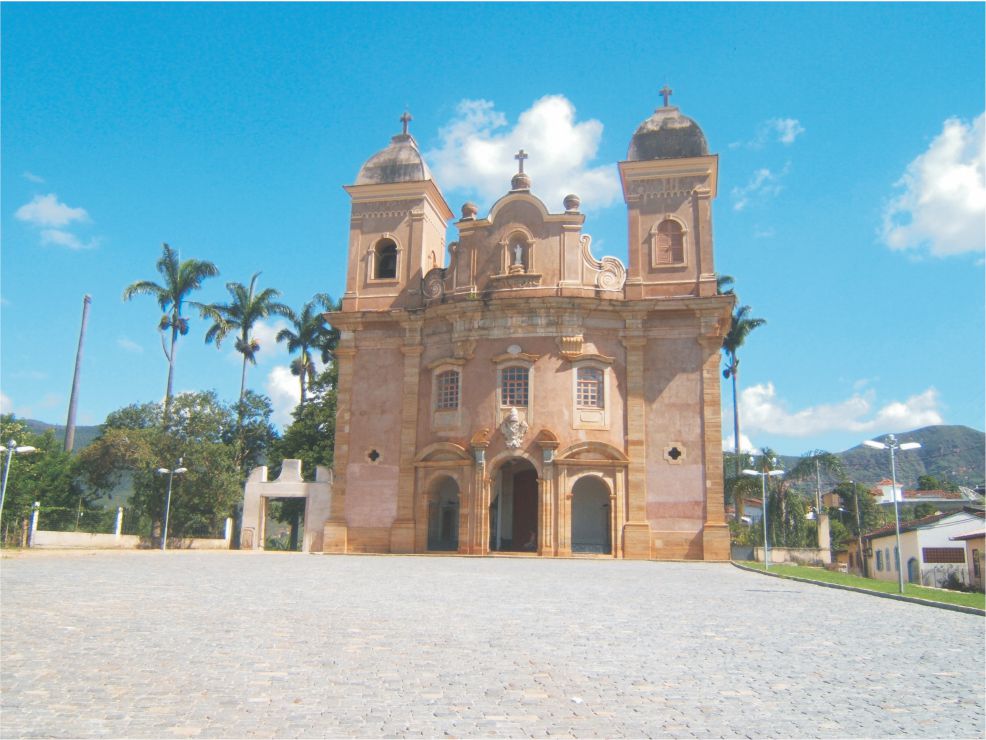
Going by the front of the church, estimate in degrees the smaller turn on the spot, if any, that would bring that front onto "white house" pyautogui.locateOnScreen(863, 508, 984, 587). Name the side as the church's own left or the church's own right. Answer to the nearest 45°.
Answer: approximately 90° to the church's own left

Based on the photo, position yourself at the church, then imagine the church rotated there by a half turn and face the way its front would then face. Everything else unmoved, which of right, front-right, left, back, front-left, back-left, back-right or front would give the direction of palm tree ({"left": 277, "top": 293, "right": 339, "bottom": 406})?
front-left

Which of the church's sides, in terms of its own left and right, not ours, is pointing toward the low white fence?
right

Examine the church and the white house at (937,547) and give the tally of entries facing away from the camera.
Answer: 0

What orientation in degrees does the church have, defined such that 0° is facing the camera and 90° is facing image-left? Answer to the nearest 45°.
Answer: approximately 0°

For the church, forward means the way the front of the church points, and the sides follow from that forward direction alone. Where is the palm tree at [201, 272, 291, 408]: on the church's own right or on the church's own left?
on the church's own right

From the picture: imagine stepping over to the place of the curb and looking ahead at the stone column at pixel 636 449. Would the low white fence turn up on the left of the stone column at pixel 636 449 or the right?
left

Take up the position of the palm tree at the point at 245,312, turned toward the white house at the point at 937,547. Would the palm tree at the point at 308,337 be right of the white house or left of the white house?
left
